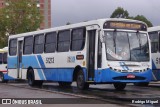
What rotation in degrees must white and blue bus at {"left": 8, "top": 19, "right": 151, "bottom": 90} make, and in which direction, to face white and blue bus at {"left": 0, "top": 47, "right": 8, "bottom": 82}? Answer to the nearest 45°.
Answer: approximately 180°

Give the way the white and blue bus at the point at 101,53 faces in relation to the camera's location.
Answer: facing the viewer and to the right of the viewer

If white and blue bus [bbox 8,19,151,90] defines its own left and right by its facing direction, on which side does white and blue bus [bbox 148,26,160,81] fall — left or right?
on its left
